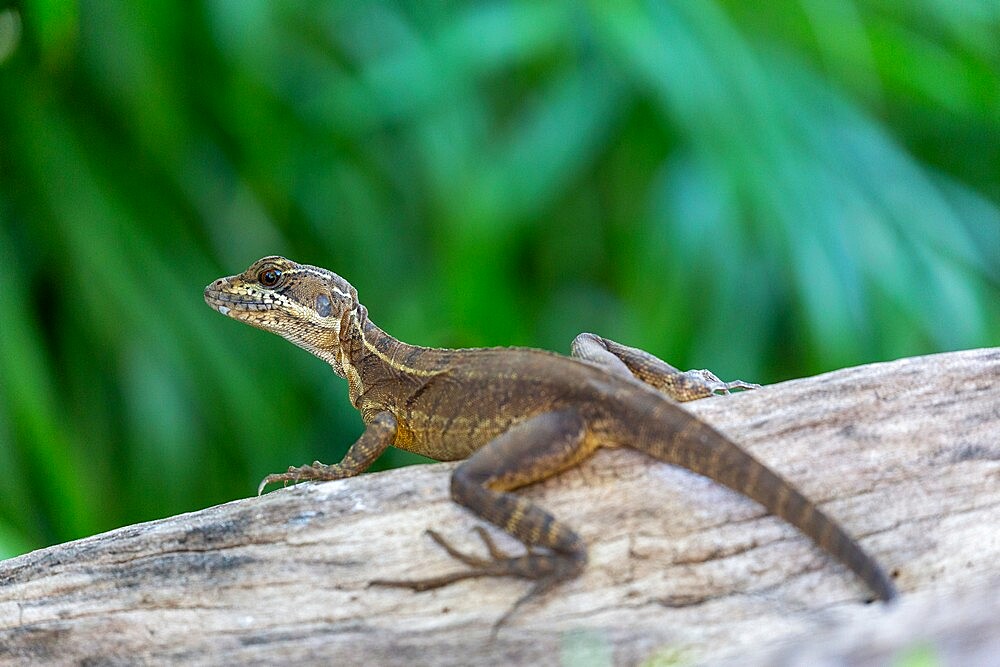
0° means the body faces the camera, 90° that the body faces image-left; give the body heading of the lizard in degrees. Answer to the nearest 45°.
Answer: approximately 135°
